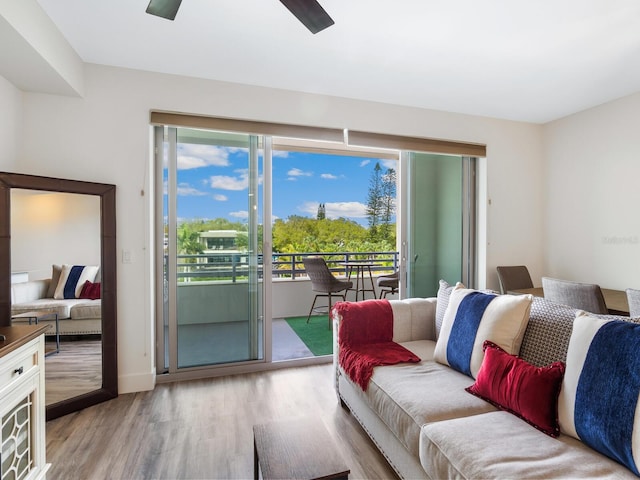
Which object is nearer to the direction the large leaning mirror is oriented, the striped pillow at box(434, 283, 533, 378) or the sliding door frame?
the striped pillow

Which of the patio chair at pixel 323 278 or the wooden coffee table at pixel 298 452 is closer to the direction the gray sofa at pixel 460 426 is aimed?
the wooden coffee table

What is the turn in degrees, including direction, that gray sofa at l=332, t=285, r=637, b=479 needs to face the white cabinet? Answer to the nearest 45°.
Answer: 0° — it already faces it

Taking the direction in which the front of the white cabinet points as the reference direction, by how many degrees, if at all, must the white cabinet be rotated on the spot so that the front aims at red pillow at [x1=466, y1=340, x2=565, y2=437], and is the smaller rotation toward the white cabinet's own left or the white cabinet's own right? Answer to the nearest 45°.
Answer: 0° — it already faces it

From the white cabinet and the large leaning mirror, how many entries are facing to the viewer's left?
0

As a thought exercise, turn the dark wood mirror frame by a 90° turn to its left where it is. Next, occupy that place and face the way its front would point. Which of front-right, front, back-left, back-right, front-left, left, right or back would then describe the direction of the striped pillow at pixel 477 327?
right

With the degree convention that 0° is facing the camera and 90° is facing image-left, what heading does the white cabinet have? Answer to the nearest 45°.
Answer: approximately 315°

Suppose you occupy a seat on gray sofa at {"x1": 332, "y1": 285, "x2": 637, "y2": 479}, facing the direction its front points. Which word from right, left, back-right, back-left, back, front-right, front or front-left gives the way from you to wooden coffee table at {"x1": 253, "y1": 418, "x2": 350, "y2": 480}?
front

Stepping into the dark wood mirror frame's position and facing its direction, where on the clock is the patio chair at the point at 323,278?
The patio chair is roughly at 10 o'clock from the dark wood mirror frame.

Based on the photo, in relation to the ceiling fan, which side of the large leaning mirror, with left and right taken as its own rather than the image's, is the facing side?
front

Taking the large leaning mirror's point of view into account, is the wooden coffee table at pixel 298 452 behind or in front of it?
in front

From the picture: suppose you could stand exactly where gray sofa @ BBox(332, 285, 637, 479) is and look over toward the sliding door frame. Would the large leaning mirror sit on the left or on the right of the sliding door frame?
left

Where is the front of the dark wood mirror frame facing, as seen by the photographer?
facing the viewer and to the right of the viewer

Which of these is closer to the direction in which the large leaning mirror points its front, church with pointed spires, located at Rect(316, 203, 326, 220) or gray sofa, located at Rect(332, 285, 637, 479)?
the gray sofa

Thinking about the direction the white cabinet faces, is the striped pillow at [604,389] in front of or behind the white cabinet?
in front

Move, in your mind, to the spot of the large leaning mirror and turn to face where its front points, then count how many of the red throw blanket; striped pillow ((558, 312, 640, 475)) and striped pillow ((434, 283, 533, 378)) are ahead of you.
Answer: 3

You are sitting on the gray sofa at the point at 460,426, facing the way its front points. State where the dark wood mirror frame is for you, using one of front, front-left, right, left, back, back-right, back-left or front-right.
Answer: front-right
